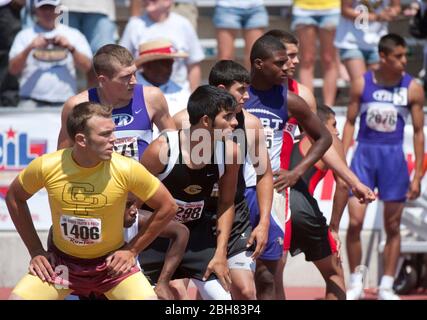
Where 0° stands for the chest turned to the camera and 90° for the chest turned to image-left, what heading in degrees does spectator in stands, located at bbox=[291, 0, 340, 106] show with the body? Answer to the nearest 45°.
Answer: approximately 0°

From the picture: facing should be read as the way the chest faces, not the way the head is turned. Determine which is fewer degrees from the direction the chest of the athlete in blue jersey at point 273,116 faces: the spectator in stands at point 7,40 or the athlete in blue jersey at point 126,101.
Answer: the athlete in blue jersey

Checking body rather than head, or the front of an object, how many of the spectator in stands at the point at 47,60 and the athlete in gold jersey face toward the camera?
2

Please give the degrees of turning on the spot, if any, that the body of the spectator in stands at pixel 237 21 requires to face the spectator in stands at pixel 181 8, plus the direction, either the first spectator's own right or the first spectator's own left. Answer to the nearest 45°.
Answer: approximately 90° to the first spectator's own right

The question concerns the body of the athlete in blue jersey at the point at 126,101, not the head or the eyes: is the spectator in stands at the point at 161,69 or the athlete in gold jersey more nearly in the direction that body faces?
the athlete in gold jersey
